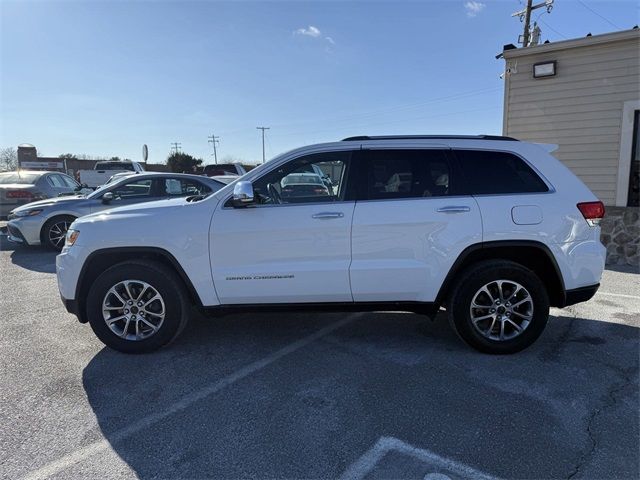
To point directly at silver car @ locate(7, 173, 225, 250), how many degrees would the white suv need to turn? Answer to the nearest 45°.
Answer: approximately 45° to its right

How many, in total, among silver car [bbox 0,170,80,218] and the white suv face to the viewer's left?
1

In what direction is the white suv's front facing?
to the viewer's left

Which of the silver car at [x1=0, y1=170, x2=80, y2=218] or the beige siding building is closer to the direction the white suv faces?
the silver car

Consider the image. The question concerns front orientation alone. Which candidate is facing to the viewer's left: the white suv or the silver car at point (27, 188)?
the white suv

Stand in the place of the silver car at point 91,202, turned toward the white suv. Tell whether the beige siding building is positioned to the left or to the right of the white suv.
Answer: left

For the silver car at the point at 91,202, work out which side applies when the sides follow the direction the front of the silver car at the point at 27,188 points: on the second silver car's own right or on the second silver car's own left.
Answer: on the second silver car's own right

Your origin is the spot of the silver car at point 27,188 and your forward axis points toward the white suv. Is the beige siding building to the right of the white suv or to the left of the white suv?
left
